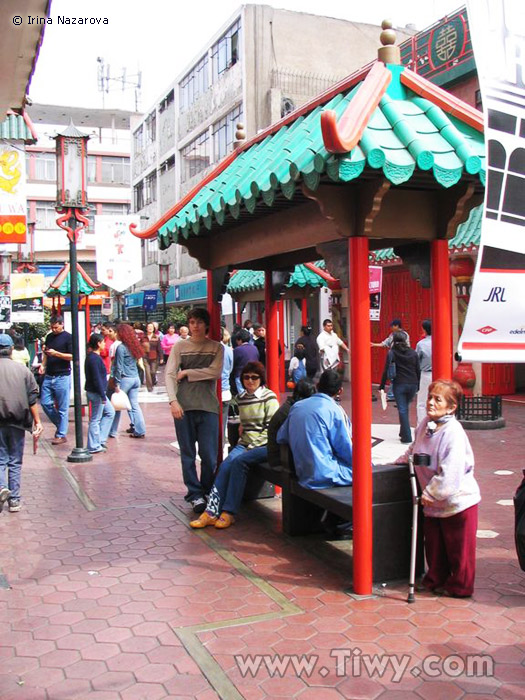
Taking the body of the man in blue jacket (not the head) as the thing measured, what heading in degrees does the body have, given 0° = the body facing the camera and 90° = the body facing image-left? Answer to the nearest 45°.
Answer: approximately 225°

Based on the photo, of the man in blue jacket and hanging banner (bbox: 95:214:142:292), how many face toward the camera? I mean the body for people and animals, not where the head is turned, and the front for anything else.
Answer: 1

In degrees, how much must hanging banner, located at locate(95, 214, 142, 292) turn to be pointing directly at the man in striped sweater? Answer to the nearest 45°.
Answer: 0° — it already faces them

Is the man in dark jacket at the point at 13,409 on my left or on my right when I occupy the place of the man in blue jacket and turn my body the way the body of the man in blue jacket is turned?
on my left

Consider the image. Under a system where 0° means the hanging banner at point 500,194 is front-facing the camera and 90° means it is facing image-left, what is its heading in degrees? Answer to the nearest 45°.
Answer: approximately 0°
